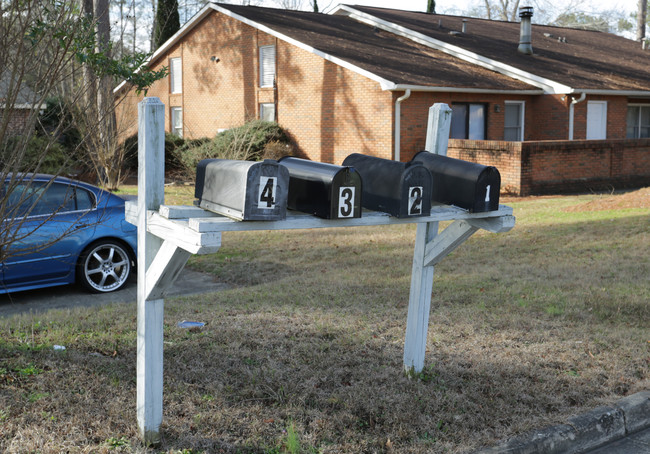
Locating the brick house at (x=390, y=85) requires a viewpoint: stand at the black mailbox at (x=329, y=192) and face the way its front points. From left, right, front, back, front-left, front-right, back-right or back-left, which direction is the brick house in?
back-left

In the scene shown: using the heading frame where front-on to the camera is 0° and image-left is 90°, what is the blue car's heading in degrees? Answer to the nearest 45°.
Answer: approximately 90°

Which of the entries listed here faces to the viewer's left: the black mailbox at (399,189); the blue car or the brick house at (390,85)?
the blue car

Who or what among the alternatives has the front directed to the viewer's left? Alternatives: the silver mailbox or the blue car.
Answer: the blue car

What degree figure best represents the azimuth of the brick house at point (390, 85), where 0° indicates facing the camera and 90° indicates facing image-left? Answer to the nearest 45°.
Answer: approximately 315°

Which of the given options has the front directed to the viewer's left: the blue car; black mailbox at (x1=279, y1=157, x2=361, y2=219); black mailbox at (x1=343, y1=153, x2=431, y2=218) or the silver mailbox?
the blue car

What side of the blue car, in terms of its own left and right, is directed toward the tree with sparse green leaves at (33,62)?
left
